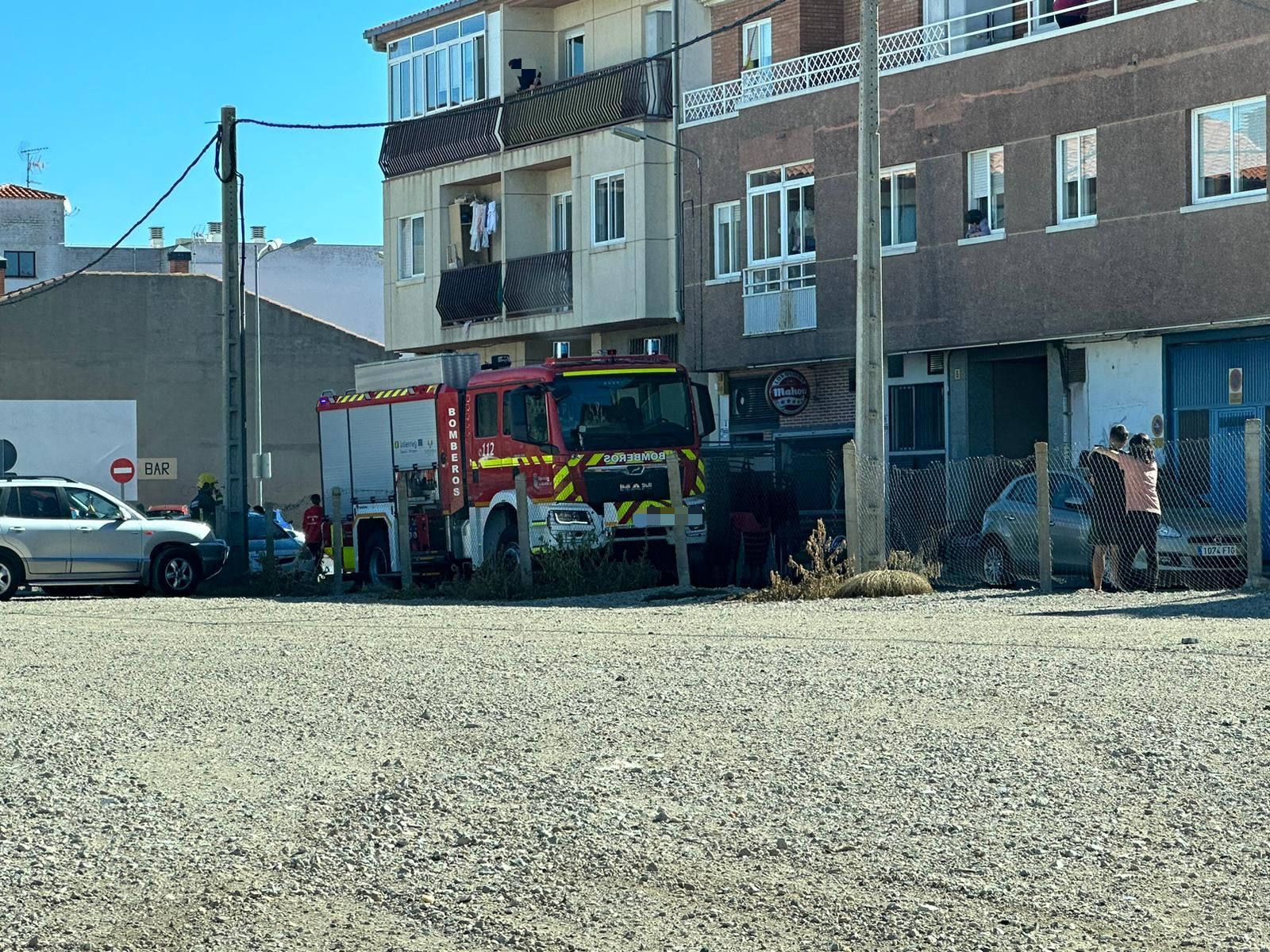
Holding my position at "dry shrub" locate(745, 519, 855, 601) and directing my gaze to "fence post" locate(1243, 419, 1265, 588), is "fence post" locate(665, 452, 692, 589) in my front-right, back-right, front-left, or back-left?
back-left

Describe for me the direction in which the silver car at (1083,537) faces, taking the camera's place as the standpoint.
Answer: facing the viewer and to the right of the viewer

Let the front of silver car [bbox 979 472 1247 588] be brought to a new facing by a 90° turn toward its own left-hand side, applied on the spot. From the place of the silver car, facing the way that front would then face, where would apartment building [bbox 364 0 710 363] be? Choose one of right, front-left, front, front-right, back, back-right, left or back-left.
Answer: left

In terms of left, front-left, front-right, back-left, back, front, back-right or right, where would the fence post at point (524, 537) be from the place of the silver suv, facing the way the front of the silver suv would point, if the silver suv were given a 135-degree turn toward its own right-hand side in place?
left

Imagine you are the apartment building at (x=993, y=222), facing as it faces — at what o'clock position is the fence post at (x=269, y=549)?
The fence post is roughly at 1 o'clock from the apartment building.

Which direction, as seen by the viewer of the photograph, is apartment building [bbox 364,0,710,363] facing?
facing the viewer and to the left of the viewer

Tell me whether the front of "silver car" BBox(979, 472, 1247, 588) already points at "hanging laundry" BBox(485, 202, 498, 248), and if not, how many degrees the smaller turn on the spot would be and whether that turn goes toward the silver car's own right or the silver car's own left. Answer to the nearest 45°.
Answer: approximately 180°

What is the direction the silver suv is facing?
to the viewer's right

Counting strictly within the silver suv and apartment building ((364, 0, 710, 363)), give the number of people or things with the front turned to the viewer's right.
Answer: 1

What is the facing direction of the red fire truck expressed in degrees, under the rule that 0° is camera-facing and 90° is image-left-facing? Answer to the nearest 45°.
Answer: approximately 315°

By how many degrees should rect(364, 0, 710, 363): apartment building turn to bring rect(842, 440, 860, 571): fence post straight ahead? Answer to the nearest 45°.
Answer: approximately 45° to its left

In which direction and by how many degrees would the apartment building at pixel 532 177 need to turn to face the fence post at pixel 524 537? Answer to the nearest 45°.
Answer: approximately 45° to its left

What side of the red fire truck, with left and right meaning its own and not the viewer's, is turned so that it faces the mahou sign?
left

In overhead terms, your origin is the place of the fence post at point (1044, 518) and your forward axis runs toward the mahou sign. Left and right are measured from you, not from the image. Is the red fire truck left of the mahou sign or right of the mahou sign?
left

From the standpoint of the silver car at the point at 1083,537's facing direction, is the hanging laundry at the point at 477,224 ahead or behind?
behind
